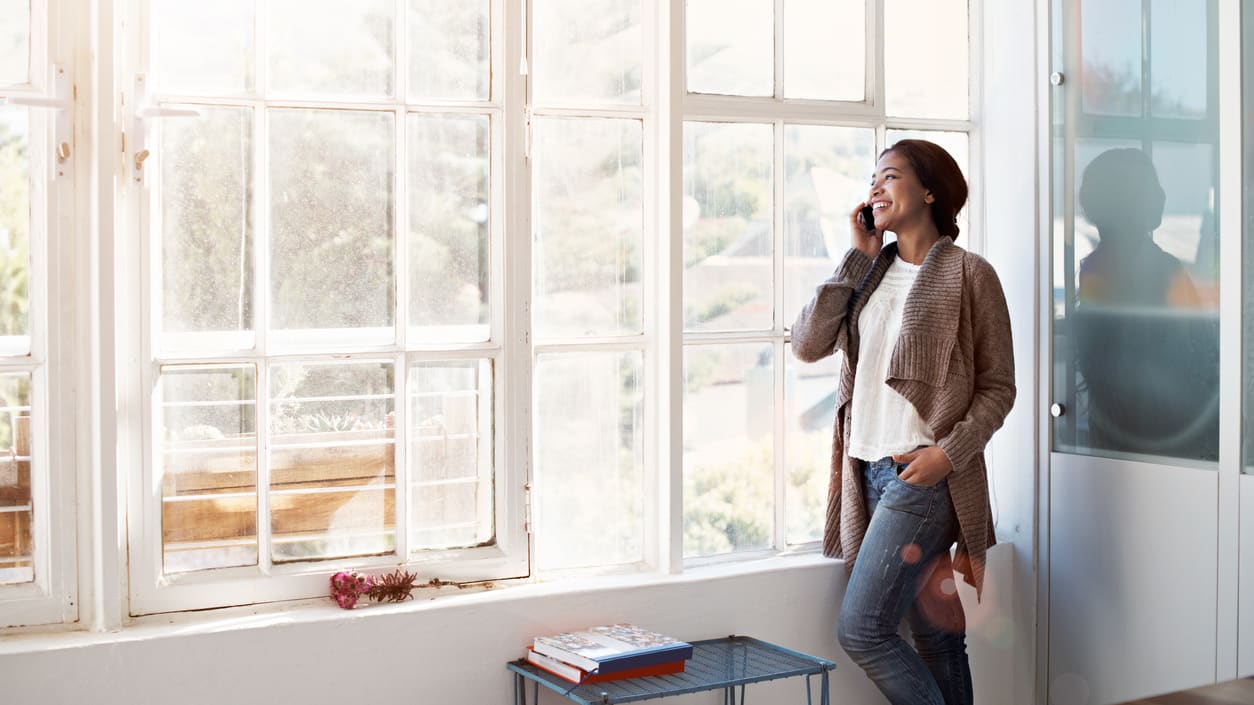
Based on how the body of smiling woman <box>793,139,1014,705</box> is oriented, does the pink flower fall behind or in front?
in front

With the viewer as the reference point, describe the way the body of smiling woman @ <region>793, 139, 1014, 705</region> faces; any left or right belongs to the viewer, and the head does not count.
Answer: facing the viewer and to the left of the viewer

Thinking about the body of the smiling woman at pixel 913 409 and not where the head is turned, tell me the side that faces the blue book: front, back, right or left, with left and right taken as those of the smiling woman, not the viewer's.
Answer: front

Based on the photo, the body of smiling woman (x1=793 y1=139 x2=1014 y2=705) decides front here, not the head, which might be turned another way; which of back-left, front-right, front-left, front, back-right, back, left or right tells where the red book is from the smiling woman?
front

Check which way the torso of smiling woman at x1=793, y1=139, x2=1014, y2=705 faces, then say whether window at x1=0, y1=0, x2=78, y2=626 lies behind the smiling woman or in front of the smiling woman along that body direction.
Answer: in front

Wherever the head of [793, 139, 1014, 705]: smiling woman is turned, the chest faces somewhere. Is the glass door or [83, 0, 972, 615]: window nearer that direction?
the window

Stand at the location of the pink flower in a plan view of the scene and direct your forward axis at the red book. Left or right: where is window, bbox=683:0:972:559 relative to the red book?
left
